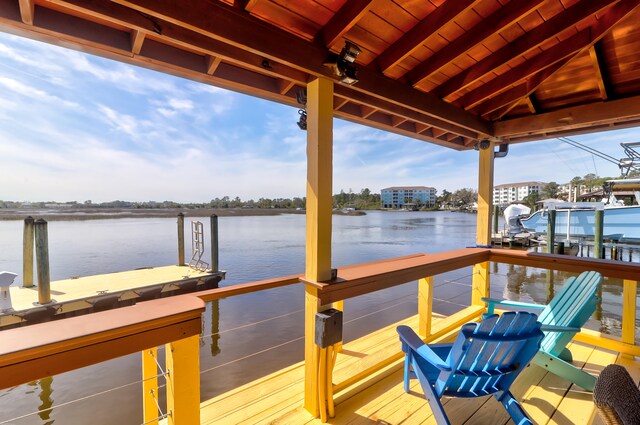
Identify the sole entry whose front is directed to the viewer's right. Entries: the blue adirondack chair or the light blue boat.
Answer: the light blue boat

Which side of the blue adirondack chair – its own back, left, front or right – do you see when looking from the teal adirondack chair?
right

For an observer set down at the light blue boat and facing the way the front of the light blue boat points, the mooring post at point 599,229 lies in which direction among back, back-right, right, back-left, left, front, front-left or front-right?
right

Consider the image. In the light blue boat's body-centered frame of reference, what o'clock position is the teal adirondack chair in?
The teal adirondack chair is roughly at 3 o'clock from the light blue boat.

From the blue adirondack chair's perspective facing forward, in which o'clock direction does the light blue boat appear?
The light blue boat is roughly at 2 o'clock from the blue adirondack chair.

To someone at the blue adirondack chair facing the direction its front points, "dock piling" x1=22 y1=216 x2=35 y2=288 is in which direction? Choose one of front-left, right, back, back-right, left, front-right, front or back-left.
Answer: front-left

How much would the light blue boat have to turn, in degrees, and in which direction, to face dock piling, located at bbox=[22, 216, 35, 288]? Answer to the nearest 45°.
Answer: approximately 135° to its right

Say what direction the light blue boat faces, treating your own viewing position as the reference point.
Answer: facing to the right of the viewer

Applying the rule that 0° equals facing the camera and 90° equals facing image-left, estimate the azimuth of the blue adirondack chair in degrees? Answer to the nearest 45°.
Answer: approximately 135°
